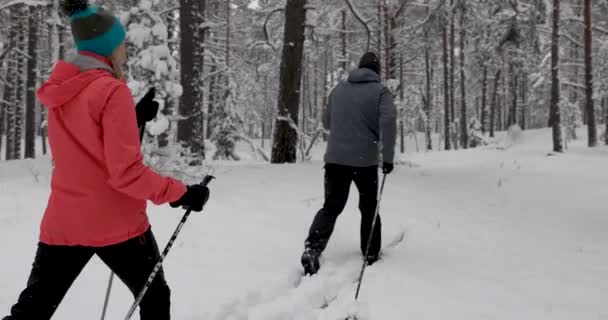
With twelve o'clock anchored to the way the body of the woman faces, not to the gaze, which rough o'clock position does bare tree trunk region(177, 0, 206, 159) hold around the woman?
The bare tree trunk is roughly at 11 o'clock from the woman.

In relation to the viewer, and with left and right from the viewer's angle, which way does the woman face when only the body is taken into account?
facing away from the viewer and to the right of the viewer

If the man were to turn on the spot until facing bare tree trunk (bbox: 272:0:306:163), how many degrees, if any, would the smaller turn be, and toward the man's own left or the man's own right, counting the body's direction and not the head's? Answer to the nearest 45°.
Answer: approximately 45° to the man's own left

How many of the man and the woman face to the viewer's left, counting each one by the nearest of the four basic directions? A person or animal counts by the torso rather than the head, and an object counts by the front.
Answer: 0

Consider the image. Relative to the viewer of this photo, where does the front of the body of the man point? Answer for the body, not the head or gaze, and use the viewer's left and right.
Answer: facing away from the viewer and to the right of the viewer

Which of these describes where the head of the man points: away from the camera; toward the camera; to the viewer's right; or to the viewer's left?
away from the camera

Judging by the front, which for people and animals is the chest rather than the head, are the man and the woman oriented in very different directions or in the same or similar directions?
same or similar directions

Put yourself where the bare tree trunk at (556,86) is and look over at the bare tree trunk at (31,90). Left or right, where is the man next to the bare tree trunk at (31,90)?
left

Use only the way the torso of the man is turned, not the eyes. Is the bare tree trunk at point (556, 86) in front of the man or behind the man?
in front

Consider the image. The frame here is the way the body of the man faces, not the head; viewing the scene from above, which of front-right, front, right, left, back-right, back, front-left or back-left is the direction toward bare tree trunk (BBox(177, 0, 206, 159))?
left

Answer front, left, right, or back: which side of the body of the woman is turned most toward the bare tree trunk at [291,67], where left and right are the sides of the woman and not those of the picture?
front

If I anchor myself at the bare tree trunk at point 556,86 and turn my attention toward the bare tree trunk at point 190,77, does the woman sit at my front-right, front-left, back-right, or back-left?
front-left

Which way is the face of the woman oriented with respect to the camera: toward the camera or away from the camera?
away from the camera

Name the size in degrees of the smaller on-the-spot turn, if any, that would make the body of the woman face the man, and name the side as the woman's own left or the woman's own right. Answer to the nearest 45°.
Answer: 0° — they already face them

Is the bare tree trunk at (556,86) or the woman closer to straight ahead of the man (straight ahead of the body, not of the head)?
the bare tree trunk

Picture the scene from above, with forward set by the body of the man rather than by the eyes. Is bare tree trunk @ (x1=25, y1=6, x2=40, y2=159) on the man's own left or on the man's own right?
on the man's own left
